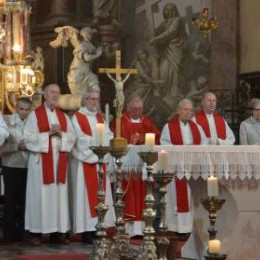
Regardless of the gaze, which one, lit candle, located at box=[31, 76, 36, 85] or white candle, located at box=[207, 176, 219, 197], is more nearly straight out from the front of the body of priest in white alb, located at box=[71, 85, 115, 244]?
the white candle

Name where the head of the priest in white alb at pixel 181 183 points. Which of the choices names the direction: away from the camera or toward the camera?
toward the camera

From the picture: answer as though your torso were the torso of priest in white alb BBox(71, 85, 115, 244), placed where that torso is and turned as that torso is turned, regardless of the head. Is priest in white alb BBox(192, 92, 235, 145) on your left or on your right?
on your left

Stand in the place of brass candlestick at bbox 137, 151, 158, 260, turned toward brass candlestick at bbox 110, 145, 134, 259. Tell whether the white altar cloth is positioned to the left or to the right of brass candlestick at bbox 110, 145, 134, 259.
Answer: right

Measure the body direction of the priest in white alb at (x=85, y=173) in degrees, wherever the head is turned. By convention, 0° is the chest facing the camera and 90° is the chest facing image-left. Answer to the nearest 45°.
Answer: approximately 315°

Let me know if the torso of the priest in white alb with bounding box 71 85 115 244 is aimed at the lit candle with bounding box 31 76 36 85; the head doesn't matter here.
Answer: no

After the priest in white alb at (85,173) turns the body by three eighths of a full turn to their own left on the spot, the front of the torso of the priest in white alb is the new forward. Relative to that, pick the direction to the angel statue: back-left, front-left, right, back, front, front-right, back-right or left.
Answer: front

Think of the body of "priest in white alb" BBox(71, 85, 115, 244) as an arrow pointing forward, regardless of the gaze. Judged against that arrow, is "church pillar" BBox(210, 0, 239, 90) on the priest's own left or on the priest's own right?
on the priest's own left

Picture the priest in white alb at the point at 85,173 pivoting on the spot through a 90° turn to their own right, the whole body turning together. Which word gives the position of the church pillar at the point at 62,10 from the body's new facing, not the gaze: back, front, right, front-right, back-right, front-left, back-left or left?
back-right

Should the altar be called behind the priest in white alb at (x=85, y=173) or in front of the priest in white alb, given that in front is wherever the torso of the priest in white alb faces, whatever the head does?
in front
